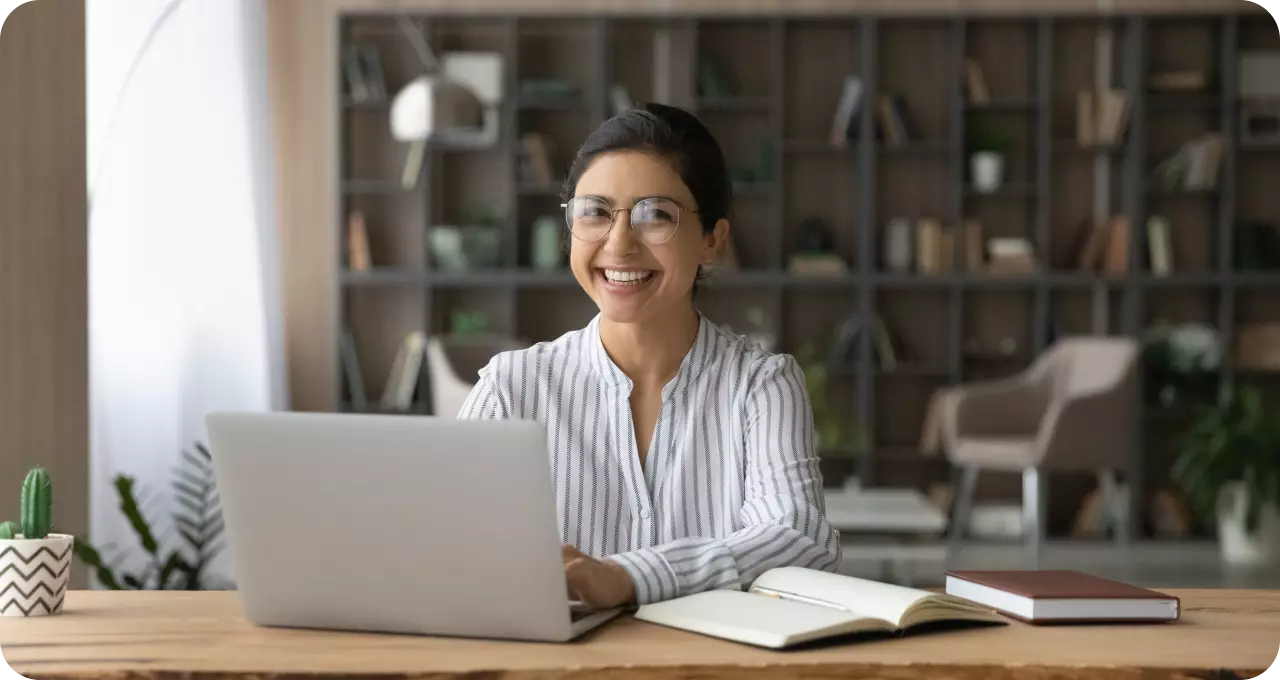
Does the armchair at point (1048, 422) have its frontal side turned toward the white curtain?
yes

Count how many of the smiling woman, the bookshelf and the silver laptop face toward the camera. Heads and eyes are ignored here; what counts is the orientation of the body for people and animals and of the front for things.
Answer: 2

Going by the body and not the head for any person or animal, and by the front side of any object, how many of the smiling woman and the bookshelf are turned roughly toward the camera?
2

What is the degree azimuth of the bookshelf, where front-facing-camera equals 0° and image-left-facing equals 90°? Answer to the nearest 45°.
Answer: approximately 0°

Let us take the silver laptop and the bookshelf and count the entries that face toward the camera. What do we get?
1

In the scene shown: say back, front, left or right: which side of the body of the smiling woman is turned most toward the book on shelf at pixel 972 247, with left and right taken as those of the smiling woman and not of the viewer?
back

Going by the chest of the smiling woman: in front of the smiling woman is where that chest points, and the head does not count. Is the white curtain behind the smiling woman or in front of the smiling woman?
behind

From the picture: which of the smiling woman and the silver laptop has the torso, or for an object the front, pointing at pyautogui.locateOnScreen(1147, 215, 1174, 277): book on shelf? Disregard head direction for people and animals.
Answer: the silver laptop

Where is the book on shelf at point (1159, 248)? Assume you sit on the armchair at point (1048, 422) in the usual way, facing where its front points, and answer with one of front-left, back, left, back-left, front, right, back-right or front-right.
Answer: back
